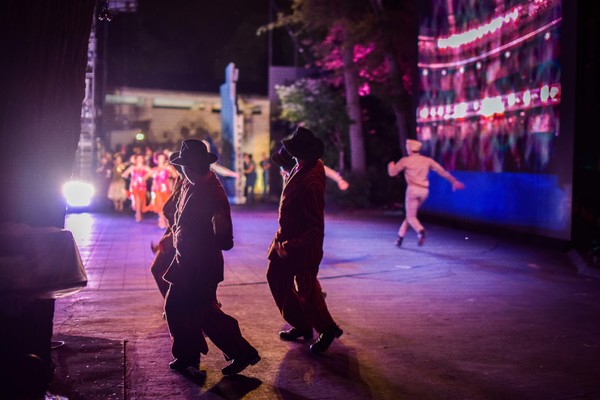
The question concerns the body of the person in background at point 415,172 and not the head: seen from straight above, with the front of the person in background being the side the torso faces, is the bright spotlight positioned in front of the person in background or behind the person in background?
in front

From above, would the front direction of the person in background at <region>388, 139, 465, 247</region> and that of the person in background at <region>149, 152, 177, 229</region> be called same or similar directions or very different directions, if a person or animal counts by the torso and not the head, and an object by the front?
very different directions

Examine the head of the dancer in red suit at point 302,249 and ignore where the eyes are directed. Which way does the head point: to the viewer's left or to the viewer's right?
to the viewer's left

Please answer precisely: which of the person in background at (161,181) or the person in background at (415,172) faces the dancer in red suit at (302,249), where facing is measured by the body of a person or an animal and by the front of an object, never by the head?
the person in background at (161,181)
